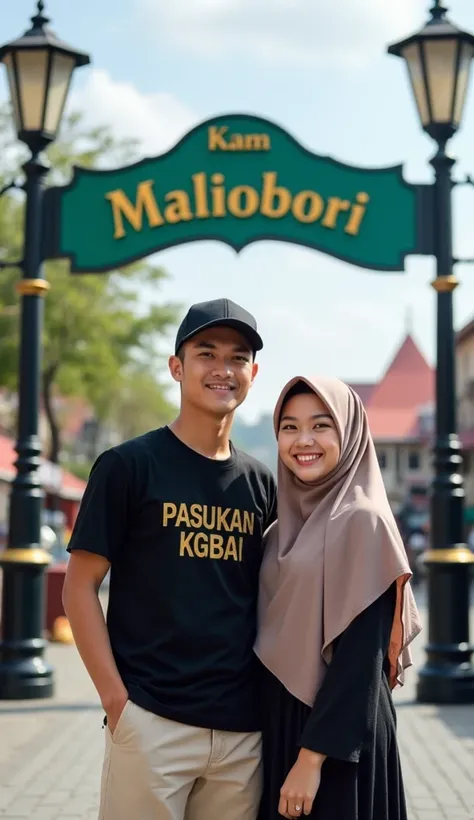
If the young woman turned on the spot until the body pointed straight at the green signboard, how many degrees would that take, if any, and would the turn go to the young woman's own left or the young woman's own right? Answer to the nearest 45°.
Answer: approximately 135° to the young woman's own right

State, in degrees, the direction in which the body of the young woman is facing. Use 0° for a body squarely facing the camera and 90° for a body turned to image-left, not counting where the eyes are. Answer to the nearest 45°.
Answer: approximately 45°

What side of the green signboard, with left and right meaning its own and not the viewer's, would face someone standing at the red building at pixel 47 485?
back

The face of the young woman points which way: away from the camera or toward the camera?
toward the camera

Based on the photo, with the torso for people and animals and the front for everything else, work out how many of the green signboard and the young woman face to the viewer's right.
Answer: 0

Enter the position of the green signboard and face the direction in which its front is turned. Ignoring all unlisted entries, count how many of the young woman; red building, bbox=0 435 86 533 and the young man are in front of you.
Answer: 2

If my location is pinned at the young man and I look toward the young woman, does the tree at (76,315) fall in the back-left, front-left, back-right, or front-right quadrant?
back-left

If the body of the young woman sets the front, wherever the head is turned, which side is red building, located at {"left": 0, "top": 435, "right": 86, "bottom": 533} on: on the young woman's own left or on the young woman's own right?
on the young woman's own right

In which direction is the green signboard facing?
toward the camera

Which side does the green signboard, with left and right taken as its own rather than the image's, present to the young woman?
front

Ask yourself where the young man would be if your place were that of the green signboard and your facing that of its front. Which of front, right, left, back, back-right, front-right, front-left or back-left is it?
front

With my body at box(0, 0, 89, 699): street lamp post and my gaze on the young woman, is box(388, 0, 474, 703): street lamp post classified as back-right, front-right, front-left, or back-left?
front-left

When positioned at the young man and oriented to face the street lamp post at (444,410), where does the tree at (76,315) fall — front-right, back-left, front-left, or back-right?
front-left
